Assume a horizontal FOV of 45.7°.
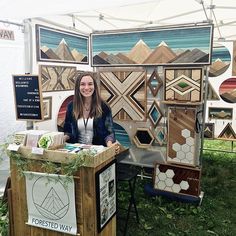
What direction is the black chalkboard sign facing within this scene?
toward the camera

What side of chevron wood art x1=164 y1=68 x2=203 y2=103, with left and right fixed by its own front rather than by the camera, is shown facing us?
front

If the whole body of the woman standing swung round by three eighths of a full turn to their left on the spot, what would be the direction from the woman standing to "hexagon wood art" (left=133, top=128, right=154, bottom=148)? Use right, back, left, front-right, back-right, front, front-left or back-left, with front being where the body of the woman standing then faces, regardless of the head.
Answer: front

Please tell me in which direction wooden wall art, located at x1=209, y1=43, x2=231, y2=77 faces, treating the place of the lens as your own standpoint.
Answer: facing the viewer

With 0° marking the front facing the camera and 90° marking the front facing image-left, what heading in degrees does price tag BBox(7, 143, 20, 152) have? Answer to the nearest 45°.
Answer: approximately 0°

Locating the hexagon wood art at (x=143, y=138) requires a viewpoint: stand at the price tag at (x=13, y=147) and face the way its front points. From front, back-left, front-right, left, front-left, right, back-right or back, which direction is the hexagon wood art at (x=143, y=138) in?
back-left

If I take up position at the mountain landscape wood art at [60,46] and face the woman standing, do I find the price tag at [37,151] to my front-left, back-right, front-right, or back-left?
front-right

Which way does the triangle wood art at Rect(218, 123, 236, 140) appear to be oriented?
toward the camera
